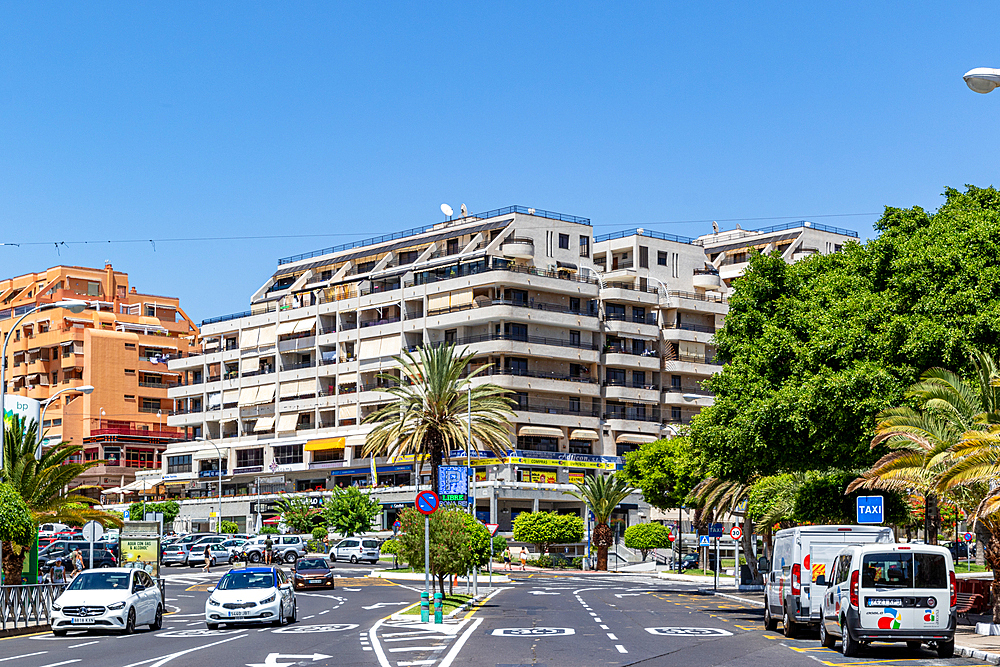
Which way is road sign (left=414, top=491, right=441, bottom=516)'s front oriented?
toward the camera

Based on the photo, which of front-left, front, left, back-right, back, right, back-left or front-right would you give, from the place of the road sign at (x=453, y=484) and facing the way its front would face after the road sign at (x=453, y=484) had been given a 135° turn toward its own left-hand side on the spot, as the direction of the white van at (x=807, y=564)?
right

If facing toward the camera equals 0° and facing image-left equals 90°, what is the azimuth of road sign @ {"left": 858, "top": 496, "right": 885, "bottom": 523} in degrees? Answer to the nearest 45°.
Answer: approximately 0°

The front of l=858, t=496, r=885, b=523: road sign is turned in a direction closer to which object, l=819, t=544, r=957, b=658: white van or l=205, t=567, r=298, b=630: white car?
the white van

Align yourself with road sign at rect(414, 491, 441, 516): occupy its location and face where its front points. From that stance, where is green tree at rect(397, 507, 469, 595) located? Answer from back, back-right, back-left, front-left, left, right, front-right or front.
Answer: back

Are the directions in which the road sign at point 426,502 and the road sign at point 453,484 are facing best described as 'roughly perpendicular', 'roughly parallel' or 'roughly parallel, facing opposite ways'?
roughly parallel

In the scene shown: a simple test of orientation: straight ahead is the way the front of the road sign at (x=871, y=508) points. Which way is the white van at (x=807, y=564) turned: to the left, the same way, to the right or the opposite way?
the opposite way

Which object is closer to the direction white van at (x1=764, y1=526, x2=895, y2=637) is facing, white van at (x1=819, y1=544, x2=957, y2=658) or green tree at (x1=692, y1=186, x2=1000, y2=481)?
the green tree

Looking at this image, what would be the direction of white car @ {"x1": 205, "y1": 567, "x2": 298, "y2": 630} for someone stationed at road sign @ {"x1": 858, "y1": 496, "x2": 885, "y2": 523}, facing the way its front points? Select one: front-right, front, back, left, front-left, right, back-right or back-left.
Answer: right

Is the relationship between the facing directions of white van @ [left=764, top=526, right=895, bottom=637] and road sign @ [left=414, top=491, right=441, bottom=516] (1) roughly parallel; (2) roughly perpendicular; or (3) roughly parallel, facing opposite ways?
roughly parallel, facing opposite ways

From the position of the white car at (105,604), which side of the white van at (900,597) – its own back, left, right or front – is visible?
left

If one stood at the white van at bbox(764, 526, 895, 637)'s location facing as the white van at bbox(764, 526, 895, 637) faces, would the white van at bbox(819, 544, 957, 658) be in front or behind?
behind

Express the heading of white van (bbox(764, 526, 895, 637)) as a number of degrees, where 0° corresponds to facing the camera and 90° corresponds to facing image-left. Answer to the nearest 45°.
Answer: approximately 180°

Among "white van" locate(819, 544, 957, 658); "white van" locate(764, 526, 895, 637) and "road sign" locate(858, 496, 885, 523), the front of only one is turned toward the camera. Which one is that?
the road sign

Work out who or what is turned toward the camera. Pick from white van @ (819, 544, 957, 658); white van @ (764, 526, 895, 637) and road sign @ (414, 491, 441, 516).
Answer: the road sign

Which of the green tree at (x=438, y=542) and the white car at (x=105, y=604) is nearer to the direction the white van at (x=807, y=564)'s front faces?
the green tree

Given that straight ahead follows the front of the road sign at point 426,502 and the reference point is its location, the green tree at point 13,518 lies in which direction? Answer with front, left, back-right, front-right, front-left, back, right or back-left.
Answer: right

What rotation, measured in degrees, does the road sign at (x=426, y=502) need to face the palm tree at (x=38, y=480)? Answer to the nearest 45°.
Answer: approximately 135° to its right
